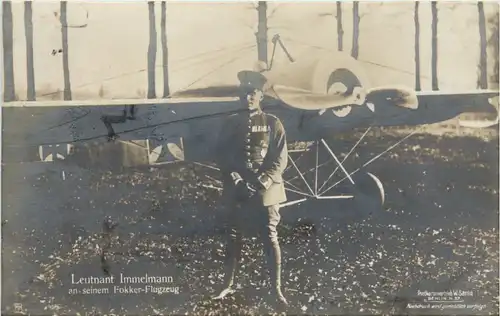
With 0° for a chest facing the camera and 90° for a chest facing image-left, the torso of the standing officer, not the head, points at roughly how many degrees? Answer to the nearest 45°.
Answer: approximately 0°
